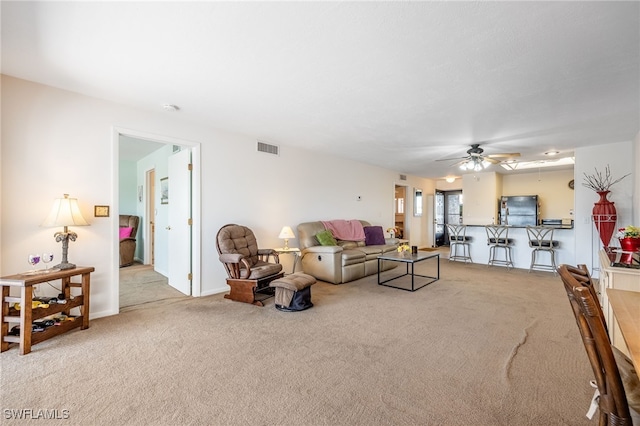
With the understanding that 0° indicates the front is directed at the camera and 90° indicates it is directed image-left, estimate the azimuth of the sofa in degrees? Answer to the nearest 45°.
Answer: approximately 315°

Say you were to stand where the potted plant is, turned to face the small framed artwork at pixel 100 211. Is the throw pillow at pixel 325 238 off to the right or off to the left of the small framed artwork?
right

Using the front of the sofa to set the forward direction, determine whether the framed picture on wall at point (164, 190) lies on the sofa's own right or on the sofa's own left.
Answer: on the sofa's own right

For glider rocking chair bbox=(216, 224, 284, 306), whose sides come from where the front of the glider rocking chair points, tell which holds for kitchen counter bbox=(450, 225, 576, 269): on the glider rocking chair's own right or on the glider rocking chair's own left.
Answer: on the glider rocking chair's own left

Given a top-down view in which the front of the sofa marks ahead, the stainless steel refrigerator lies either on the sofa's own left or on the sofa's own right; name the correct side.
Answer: on the sofa's own left

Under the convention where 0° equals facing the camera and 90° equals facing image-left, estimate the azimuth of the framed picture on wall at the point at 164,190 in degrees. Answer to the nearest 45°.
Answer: approximately 45°

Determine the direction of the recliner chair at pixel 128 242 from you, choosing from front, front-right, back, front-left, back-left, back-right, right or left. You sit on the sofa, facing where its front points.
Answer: back-right

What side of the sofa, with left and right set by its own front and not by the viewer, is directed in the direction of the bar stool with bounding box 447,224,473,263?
left

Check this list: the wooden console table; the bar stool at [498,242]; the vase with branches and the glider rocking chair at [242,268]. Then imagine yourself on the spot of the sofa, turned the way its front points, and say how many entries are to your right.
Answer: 2

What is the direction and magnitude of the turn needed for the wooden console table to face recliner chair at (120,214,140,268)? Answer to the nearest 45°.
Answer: approximately 135° to its left

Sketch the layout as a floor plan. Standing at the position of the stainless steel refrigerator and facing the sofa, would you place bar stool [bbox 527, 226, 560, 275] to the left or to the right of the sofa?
left
